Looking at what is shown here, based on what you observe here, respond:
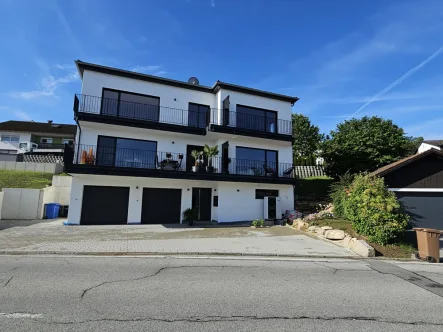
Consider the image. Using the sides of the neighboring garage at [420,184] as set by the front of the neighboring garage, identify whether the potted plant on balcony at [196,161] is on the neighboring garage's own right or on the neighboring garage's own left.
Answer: on the neighboring garage's own right

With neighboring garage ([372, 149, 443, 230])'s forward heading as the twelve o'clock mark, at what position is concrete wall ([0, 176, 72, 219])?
The concrete wall is roughly at 2 o'clock from the neighboring garage.

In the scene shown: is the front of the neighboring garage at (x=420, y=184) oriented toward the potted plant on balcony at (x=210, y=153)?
no

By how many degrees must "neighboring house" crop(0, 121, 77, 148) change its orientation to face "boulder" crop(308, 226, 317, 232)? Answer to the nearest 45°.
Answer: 0° — it already faces it

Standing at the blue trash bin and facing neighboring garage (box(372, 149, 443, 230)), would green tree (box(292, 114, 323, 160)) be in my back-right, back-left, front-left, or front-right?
front-left

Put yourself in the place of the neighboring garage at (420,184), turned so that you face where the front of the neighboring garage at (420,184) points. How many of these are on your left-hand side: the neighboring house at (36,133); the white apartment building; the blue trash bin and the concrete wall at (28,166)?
0

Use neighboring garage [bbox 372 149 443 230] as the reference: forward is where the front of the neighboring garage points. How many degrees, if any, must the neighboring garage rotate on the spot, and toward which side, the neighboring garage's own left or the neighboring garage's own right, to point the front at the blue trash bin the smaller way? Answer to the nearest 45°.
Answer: approximately 45° to the neighboring garage's own right

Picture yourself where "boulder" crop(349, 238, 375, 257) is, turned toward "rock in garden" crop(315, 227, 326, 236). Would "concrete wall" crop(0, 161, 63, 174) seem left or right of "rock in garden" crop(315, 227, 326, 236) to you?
left

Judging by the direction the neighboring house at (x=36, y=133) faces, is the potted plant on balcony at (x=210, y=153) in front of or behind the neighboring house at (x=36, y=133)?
in front

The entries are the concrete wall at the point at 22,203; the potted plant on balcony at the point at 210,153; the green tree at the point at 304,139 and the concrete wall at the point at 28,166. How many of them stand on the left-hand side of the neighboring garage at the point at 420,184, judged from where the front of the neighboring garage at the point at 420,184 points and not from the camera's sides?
0

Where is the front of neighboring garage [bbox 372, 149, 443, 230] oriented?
toward the camera

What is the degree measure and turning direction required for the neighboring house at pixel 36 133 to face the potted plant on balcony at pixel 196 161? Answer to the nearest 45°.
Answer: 0° — it already faces it

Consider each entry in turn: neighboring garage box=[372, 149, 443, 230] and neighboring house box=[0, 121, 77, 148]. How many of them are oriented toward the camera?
2

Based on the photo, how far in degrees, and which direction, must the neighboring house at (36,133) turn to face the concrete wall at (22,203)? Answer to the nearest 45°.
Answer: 0° — it already faces it

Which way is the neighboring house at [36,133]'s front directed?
toward the camera

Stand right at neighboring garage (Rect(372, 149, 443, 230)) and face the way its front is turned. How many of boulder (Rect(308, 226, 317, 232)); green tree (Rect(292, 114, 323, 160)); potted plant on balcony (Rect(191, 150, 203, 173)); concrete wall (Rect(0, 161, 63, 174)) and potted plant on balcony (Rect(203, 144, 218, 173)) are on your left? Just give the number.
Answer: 0

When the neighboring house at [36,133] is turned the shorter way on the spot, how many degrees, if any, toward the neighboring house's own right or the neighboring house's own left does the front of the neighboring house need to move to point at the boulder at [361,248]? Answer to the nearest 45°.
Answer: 0° — it already faces it

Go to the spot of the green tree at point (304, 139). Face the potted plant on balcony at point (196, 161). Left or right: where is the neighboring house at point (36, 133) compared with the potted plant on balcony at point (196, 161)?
right
